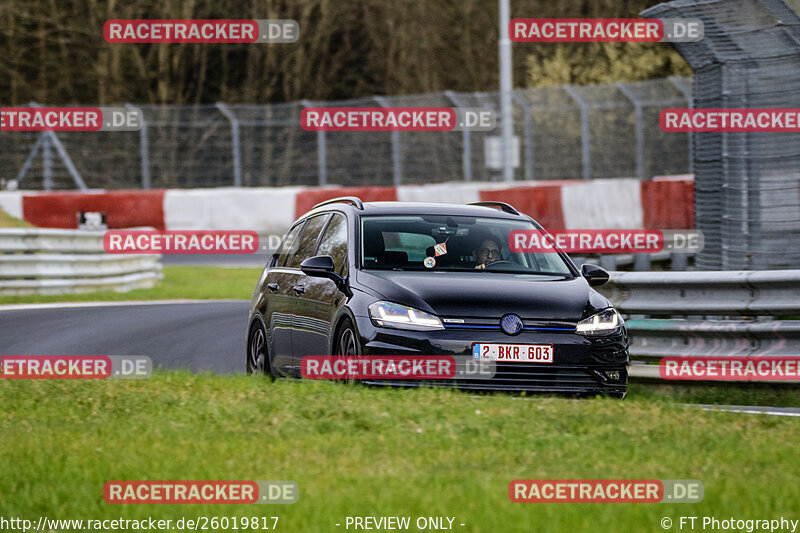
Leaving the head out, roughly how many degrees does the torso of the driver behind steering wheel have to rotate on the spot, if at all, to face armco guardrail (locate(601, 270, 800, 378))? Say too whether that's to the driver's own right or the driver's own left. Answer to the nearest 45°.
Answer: approximately 135° to the driver's own left

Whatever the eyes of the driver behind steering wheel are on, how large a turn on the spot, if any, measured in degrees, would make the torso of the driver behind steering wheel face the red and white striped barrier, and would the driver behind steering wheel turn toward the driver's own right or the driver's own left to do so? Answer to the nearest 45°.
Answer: approximately 180°

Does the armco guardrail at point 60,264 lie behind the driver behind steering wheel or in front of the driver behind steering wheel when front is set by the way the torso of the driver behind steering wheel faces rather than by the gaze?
behind

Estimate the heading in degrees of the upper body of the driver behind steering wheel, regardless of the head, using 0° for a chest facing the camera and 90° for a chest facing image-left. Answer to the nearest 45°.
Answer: approximately 0°
